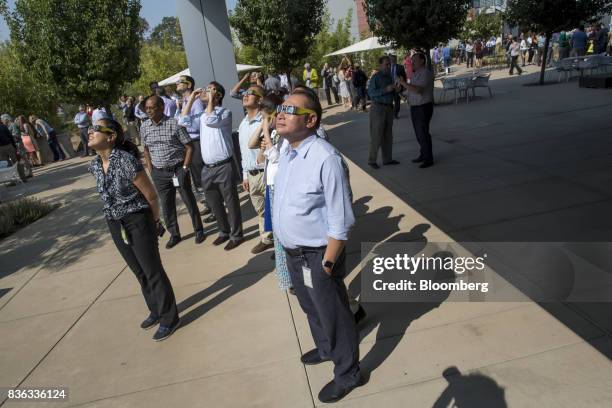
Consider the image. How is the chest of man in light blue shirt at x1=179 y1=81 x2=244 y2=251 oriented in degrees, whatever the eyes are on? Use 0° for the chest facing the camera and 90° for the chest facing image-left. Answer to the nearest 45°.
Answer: approximately 45°

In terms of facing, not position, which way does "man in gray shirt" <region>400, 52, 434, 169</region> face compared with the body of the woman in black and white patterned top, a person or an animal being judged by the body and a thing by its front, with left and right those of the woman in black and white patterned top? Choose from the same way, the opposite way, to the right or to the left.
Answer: to the right

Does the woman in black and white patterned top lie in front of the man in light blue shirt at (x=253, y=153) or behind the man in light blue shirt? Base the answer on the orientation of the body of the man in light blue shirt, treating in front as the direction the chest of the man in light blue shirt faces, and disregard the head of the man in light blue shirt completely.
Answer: in front

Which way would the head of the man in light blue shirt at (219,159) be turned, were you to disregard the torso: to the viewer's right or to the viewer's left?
to the viewer's left

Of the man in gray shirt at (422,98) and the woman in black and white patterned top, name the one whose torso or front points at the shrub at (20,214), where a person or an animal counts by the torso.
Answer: the man in gray shirt

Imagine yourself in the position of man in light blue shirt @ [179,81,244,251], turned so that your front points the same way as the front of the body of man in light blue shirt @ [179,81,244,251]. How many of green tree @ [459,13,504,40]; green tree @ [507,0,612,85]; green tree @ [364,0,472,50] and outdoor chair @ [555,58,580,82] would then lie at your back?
4

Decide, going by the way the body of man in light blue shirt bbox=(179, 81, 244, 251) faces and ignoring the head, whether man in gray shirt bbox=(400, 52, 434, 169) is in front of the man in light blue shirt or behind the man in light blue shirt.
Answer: behind

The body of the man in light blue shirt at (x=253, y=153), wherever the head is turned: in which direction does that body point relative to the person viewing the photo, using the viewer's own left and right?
facing the viewer and to the left of the viewer

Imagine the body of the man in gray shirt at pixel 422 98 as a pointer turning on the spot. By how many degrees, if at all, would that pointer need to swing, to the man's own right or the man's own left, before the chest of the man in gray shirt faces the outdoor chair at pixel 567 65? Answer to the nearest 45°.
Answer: approximately 135° to the man's own right

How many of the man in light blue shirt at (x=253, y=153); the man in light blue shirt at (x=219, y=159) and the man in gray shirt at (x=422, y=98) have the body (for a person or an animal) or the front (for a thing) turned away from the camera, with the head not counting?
0

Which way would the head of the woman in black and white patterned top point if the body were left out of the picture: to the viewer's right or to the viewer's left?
to the viewer's left

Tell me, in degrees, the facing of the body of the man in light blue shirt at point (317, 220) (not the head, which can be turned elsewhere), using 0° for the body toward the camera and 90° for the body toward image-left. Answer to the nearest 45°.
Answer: approximately 45°

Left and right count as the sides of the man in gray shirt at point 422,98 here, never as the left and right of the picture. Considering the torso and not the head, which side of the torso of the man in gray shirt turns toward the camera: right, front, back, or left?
left

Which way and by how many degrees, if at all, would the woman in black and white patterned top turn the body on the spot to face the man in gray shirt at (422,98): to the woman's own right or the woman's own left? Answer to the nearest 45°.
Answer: approximately 180°

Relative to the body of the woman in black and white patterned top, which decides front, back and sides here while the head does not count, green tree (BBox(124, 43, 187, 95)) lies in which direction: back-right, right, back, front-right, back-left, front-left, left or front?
back-right
